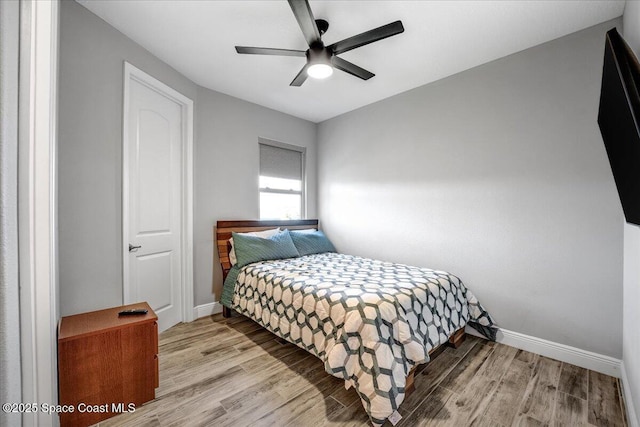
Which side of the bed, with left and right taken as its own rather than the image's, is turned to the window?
back

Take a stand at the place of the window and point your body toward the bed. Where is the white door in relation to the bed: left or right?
right

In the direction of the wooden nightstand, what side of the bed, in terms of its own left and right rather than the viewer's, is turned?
right

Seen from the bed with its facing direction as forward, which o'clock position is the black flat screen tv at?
The black flat screen tv is roughly at 12 o'clock from the bed.

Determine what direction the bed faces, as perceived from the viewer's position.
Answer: facing the viewer and to the right of the viewer

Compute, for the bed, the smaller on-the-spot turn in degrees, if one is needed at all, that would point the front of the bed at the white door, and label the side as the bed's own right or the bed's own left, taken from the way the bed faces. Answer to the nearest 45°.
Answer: approximately 135° to the bed's own right
